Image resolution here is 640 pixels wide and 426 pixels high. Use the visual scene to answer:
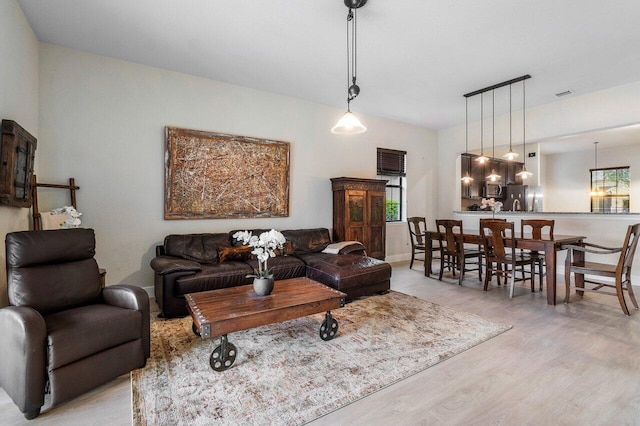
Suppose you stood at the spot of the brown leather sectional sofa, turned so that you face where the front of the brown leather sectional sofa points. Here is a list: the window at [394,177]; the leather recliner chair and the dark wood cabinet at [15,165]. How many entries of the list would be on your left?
1

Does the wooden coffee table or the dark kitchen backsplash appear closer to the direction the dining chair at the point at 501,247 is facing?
the dark kitchen backsplash

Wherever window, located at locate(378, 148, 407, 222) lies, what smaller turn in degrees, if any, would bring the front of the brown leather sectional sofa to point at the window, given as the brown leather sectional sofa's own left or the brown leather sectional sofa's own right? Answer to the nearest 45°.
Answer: approximately 90° to the brown leather sectional sofa's own left

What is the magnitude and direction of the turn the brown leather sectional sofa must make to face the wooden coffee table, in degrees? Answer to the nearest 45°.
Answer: approximately 45° to its right

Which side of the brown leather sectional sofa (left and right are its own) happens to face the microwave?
left

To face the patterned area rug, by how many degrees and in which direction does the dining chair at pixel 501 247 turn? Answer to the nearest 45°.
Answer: approximately 180°

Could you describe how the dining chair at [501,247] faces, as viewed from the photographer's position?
facing away from the viewer and to the right of the viewer

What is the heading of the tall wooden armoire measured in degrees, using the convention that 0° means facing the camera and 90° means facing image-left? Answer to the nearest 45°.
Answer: approximately 315°

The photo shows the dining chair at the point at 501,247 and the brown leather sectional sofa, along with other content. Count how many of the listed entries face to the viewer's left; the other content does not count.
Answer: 0

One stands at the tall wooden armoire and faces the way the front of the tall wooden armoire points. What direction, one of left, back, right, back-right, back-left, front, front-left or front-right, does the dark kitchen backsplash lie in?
left
